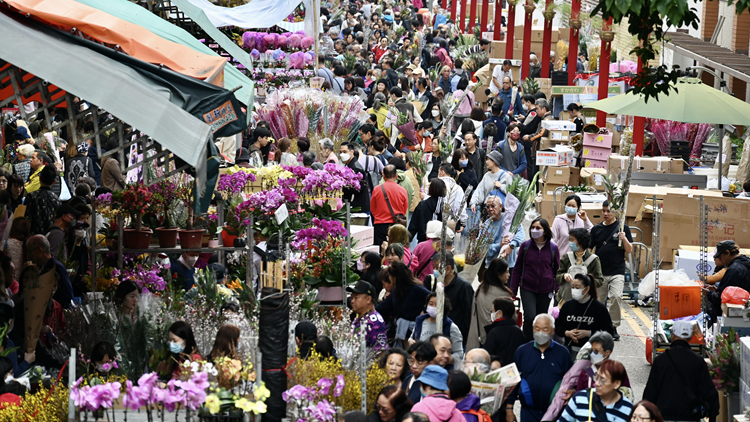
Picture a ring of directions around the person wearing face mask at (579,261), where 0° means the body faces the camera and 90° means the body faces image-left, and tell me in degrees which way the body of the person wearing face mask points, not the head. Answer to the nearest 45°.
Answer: approximately 45°

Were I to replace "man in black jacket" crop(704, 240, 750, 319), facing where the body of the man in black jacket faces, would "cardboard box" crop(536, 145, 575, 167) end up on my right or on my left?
on my right

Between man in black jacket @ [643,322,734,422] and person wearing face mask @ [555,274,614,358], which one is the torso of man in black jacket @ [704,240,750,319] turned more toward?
the person wearing face mask

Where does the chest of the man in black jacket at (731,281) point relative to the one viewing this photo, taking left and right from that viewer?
facing to the left of the viewer

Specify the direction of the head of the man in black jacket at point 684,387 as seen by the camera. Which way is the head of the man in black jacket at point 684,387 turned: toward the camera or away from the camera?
away from the camera

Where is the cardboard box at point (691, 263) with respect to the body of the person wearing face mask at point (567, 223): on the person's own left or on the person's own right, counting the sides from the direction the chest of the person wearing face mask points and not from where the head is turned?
on the person's own left

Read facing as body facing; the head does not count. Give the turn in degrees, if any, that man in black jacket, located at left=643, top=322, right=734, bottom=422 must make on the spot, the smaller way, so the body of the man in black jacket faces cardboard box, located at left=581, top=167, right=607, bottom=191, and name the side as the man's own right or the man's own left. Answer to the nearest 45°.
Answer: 0° — they already face it

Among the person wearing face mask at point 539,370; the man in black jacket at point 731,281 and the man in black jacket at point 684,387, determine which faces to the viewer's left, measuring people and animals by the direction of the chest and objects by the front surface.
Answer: the man in black jacket at point 731,281

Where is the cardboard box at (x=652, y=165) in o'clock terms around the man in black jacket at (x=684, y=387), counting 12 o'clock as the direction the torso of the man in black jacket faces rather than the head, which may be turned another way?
The cardboard box is roughly at 12 o'clock from the man in black jacket.

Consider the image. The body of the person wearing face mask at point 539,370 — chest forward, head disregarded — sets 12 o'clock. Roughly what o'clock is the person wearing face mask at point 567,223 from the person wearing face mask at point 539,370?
the person wearing face mask at point 567,223 is roughly at 6 o'clock from the person wearing face mask at point 539,370.

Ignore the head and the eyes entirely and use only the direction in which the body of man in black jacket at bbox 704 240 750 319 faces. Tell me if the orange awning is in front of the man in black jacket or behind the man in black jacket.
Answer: in front

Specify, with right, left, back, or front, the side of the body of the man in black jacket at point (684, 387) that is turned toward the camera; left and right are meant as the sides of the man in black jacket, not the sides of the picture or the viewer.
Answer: back

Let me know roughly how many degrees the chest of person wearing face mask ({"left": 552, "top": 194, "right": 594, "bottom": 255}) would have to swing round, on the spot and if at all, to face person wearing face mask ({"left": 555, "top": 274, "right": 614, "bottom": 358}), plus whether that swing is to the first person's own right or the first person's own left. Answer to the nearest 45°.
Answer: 0° — they already face them

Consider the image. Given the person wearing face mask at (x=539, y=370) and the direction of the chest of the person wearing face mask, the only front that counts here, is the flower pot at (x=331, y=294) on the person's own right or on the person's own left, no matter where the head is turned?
on the person's own right

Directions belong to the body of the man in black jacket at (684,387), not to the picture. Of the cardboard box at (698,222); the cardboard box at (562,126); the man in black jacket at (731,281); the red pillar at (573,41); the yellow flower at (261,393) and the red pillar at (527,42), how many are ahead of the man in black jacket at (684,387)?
5

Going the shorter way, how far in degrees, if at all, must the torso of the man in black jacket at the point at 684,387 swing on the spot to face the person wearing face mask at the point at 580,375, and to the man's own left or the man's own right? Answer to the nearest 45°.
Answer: approximately 135° to the man's own left

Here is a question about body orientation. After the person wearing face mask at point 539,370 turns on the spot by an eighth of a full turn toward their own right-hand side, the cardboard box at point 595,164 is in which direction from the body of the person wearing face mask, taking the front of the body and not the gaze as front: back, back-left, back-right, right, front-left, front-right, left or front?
back-right
